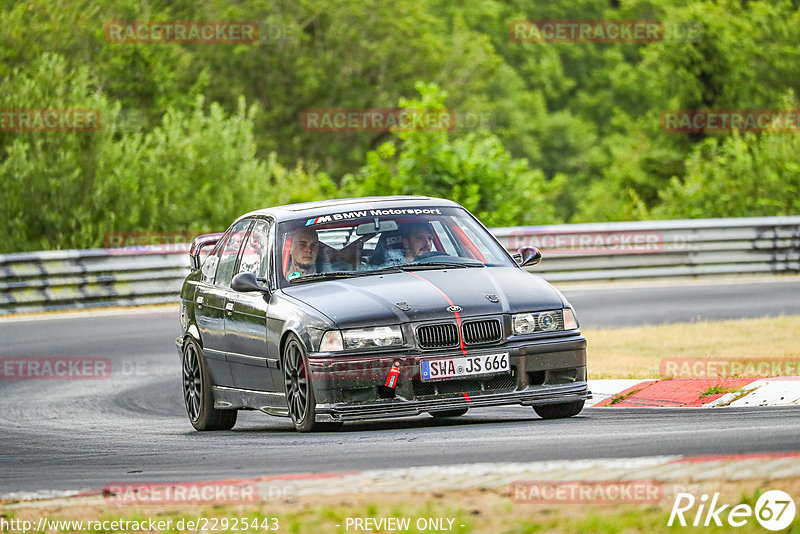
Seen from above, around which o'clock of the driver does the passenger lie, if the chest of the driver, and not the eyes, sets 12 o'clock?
The passenger is roughly at 4 o'clock from the driver.

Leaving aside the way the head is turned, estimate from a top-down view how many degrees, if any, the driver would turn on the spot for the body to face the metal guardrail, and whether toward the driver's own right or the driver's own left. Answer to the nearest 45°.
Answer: approximately 135° to the driver's own left
